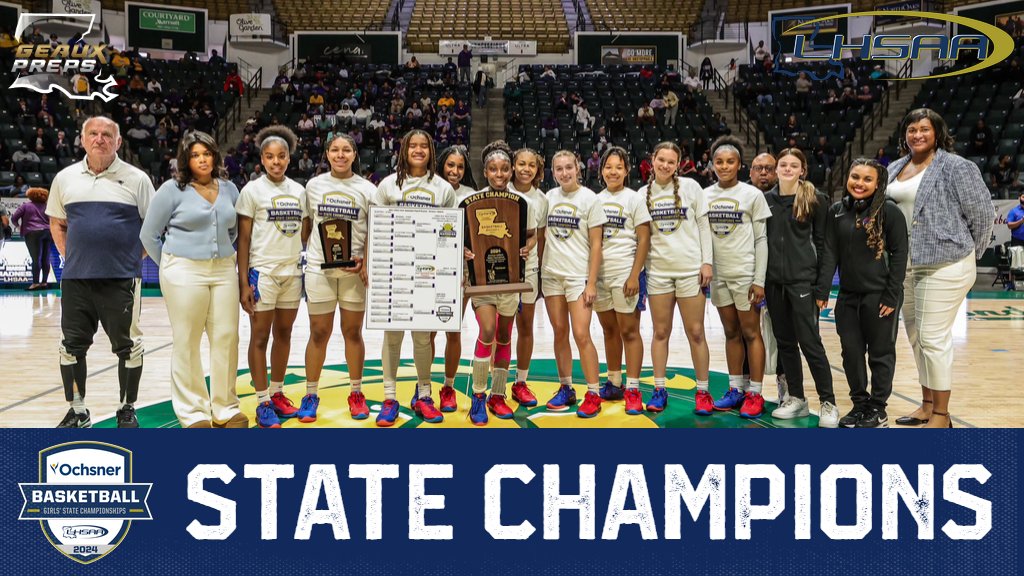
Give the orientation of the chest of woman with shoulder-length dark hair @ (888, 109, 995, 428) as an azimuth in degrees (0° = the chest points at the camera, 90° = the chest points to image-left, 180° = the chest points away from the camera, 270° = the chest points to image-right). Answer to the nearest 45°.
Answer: approximately 45°

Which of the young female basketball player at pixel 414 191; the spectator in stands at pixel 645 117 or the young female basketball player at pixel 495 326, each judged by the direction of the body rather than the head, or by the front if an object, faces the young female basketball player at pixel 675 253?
the spectator in stands

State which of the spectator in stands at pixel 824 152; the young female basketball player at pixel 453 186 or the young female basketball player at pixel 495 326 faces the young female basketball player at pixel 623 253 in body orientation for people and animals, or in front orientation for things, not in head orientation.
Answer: the spectator in stands

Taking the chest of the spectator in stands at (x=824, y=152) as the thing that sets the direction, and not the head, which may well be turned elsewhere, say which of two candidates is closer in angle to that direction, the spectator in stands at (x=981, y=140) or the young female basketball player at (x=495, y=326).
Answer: the young female basketball player

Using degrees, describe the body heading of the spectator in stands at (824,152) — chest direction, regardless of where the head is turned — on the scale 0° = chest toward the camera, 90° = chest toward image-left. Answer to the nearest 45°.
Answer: approximately 0°

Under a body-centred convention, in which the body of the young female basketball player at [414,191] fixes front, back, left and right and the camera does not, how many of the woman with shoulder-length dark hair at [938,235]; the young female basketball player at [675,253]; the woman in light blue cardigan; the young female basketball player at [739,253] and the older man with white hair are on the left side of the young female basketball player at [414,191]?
3

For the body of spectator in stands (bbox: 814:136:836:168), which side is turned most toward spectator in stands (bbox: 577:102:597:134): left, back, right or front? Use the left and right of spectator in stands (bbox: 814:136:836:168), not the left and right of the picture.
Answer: right

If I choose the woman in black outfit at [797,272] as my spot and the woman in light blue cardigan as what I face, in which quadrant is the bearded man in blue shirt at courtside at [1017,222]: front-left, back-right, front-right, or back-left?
back-right

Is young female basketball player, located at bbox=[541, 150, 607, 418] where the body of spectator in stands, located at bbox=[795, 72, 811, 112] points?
yes
